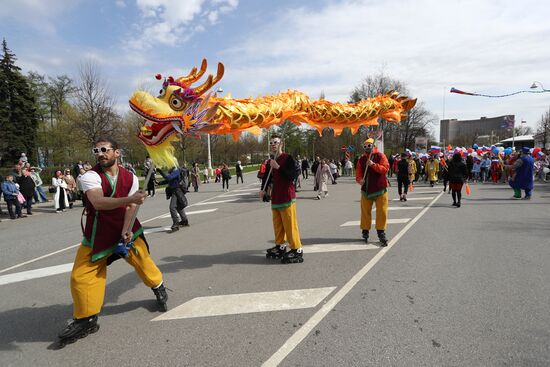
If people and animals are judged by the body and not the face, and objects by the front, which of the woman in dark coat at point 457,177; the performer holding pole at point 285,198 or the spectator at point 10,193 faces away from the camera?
the woman in dark coat

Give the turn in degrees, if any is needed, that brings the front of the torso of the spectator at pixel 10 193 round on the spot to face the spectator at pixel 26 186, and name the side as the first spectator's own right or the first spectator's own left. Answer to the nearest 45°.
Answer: approximately 90° to the first spectator's own left

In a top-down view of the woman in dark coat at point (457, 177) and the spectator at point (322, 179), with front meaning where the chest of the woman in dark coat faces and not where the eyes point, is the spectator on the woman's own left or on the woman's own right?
on the woman's own left

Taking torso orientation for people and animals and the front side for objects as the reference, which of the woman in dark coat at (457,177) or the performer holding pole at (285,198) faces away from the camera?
the woman in dark coat

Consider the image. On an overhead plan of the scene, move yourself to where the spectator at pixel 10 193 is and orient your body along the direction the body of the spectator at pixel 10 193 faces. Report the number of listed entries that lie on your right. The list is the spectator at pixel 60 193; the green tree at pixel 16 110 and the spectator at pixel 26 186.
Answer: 0

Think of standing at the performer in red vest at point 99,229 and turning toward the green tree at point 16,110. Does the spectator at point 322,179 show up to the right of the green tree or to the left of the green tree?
right

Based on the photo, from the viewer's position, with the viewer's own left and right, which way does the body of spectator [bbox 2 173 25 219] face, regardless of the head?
facing the viewer and to the right of the viewer

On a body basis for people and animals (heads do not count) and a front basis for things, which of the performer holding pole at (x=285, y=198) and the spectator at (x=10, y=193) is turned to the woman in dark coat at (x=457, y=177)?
the spectator

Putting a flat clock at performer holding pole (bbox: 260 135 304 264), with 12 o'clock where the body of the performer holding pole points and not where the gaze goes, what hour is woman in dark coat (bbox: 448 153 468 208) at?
The woman in dark coat is roughly at 6 o'clock from the performer holding pole.

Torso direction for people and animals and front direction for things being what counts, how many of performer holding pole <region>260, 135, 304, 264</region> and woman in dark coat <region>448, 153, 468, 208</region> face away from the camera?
1

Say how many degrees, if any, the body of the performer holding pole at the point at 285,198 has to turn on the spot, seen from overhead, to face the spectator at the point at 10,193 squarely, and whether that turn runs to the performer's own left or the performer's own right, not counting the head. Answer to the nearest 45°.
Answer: approximately 90° to the performer's own right

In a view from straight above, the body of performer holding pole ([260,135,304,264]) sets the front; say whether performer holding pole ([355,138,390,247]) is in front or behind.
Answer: behind

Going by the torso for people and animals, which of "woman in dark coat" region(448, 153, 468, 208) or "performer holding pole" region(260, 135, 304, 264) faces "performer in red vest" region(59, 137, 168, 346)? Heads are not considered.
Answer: the performer holding pole

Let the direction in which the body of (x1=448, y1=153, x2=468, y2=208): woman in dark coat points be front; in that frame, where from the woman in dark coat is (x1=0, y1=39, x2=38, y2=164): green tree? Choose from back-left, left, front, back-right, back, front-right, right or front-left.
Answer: left

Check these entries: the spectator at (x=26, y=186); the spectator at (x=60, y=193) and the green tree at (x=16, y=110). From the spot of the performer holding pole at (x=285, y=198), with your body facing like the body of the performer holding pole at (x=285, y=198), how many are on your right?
3

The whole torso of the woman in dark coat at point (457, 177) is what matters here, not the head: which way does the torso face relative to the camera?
away from the camera
